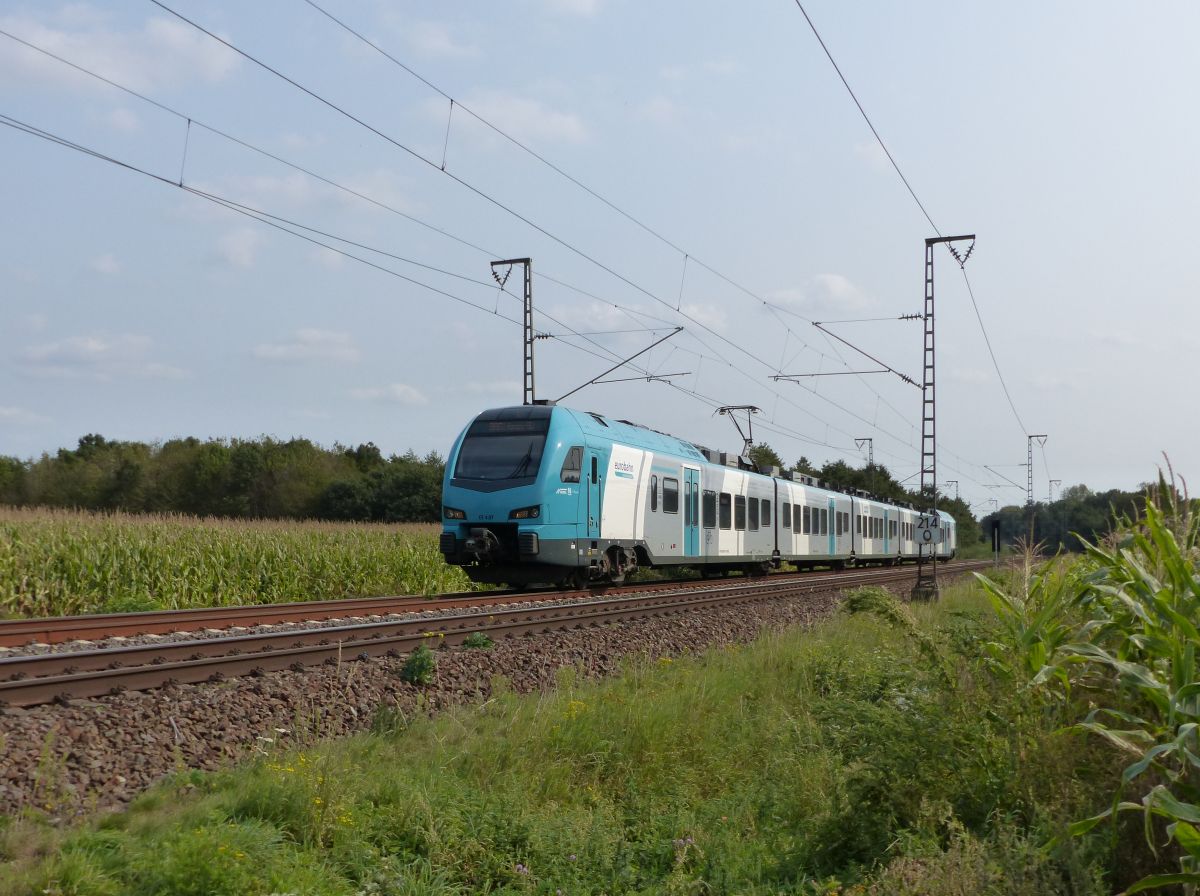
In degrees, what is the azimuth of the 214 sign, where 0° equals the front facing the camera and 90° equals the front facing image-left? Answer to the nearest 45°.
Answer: approximately 0°

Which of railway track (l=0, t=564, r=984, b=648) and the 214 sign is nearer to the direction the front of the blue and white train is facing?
the railway track

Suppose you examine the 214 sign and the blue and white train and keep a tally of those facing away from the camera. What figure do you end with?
0

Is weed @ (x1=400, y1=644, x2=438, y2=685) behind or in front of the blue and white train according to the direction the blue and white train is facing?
in front

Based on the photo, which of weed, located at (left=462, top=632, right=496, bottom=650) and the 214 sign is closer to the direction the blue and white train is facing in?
the weed

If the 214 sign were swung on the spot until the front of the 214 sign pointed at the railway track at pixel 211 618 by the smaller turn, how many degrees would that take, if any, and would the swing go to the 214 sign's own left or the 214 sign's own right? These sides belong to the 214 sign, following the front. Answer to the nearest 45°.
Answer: approximately 45° to the 214 sign's own right

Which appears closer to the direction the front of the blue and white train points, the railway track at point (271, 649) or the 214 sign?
the railway track

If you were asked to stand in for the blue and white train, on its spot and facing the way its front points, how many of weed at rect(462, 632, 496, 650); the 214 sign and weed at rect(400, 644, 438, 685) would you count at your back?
1

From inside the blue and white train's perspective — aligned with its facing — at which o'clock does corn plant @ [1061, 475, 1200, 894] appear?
The corn plant is roughly at 10 o'clock from the blue and white train.

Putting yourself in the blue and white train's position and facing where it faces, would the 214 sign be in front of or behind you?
behind

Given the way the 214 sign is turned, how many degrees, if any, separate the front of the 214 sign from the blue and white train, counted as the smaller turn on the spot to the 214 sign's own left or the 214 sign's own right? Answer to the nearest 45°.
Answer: approximately 45° to the 214 sign's own right

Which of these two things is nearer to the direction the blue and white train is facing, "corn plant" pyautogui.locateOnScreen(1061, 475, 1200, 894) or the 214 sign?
the corn plant

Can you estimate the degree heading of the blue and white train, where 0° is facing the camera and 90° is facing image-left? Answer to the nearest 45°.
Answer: approximately 45°
